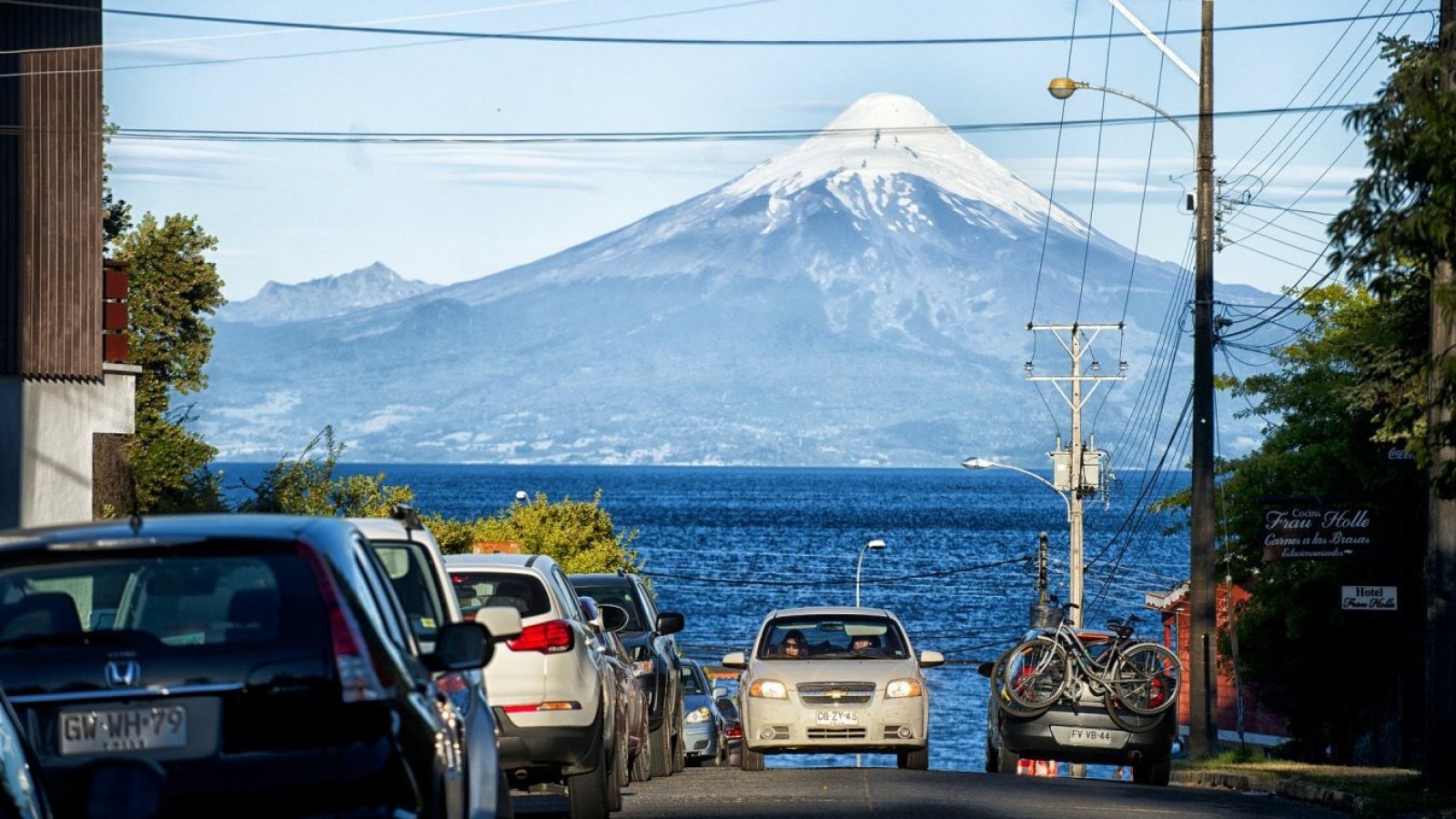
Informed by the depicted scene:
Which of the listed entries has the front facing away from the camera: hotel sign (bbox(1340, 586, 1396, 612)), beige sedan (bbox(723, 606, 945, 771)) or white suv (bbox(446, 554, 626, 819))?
the white suv

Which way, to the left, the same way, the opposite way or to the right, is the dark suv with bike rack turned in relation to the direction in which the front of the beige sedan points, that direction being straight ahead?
the opposite way

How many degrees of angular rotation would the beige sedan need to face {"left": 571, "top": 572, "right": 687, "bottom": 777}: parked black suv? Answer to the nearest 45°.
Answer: approximately 90° to its right

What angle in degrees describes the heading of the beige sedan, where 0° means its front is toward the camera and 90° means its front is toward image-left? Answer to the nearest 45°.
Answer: approximately 0°

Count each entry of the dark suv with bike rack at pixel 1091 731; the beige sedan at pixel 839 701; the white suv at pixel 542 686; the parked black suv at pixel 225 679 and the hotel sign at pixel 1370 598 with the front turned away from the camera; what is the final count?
3

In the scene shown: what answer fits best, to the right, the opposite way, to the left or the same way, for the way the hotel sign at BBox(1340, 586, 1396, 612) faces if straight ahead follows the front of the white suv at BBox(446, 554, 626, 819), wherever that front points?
the opposite way

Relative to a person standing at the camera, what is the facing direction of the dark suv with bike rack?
facing away from the viewer

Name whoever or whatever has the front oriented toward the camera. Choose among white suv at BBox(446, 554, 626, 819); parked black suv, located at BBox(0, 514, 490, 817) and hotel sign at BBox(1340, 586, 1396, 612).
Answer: the hotel sign

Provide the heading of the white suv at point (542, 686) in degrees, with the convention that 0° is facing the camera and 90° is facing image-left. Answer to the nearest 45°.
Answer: approximately 180°

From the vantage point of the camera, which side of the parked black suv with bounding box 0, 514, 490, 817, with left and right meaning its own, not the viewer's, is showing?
back

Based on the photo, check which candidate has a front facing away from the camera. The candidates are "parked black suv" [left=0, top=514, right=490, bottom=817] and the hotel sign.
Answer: the parked black suv
